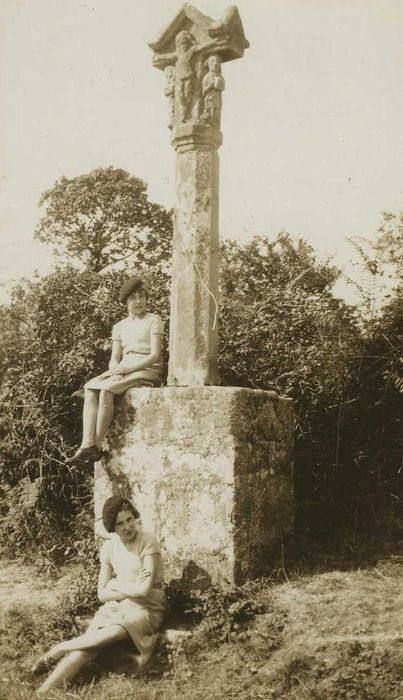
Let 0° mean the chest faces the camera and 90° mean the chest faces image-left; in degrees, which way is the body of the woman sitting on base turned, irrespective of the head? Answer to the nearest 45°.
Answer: approximately 45°

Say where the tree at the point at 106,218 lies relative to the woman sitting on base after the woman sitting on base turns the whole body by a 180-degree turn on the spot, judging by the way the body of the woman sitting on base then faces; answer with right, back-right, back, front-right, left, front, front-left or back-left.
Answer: front-left

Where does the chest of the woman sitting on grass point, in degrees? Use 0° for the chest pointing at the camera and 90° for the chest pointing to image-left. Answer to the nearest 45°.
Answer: approximately 45°

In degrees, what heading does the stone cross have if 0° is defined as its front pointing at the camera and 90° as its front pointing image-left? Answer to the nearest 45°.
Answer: approximately 45°

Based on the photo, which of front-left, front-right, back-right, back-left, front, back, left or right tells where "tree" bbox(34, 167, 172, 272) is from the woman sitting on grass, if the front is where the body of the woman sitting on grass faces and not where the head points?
back-right
